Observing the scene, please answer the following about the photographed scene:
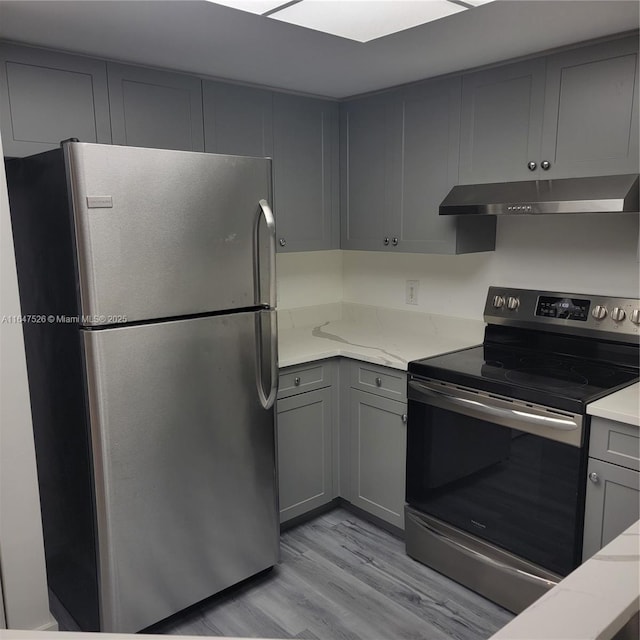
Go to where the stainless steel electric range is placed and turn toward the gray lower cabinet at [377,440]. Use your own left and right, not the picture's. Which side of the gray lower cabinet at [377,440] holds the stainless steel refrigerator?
left

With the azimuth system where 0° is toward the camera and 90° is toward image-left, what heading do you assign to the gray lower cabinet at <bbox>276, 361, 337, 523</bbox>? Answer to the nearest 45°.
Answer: approximately 315°

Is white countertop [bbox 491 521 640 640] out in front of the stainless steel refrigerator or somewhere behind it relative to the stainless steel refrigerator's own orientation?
in front

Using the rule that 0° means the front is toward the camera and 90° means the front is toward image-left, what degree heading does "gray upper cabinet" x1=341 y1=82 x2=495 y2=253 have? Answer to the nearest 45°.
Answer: approximately 45°

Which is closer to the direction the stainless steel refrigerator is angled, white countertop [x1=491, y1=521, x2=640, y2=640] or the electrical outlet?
the white countertop

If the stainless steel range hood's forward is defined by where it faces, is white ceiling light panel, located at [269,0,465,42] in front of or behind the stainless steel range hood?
in front

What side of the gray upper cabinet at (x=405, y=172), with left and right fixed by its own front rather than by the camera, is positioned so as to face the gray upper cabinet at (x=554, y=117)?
left

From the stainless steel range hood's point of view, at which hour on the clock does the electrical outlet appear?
The electrical outlet is roughly at 3 o'clock from the stainless steel range hood.
